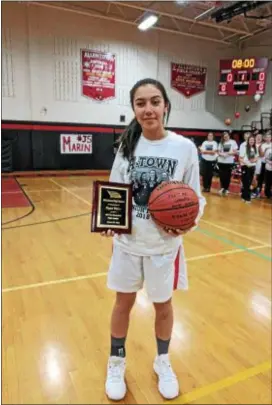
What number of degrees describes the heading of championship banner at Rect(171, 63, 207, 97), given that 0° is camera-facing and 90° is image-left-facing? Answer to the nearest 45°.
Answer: approximately 0°

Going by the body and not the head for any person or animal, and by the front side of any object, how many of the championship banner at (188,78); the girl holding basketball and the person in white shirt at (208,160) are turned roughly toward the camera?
3

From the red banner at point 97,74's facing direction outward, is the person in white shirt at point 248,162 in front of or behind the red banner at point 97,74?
in front

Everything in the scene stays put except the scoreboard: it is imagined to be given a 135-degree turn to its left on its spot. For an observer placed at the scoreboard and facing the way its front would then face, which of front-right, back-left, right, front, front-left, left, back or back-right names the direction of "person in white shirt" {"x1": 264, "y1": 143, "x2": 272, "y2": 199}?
back-right

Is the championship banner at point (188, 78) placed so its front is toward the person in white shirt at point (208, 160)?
yes

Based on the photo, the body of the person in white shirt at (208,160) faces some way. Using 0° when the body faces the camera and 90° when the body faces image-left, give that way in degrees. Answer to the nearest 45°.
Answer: approximately 0°
